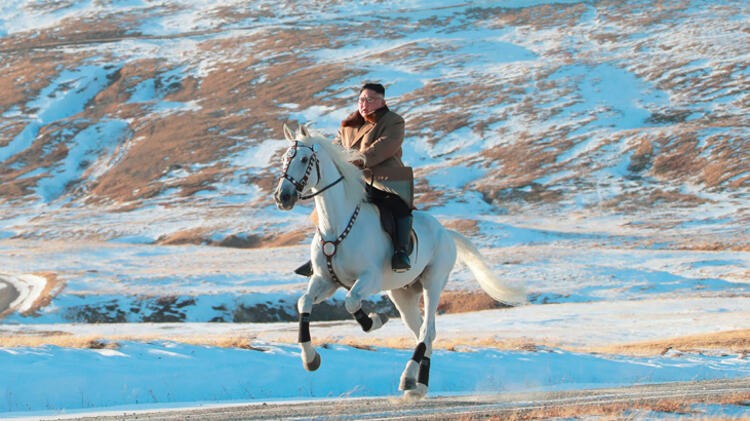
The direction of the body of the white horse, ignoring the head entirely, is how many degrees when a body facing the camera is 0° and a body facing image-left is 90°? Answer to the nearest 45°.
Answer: approximately 45°

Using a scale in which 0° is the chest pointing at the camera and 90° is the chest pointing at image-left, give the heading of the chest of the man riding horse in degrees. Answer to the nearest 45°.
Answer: approximately 45°
